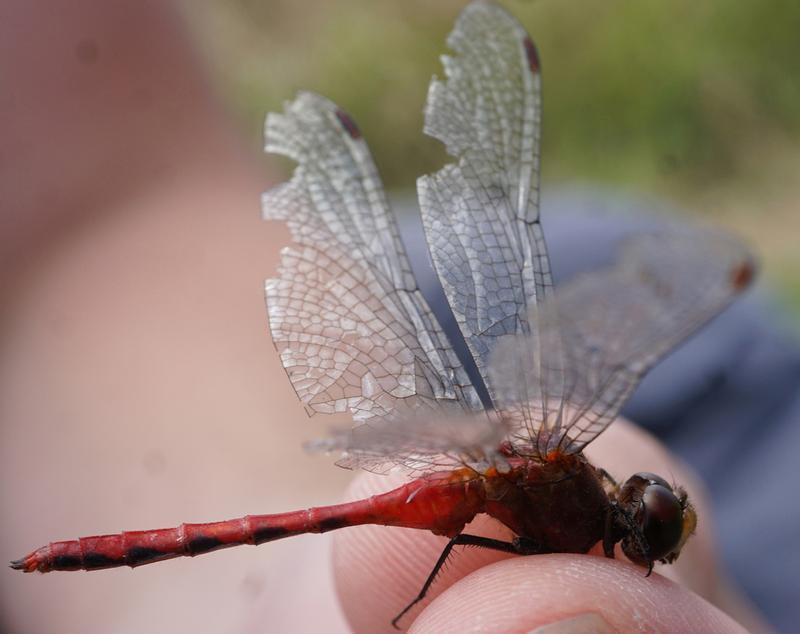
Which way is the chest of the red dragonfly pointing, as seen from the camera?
to the viewer's right
